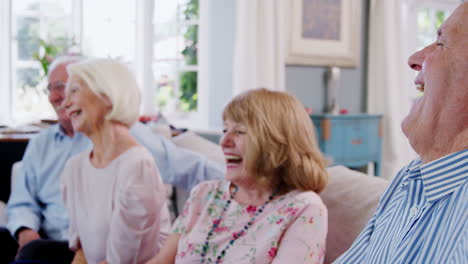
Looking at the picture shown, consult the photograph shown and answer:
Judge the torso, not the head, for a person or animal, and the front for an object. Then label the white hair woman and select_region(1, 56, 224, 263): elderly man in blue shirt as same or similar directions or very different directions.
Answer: same or similar directions

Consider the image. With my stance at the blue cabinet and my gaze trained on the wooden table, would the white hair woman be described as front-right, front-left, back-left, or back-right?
front-left

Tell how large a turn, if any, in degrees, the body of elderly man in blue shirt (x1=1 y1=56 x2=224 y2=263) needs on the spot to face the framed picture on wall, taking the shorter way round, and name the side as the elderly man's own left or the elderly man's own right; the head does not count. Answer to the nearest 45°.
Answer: approximately 180°

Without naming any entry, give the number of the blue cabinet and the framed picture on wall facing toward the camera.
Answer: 2

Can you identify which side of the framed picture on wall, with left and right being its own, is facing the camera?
front

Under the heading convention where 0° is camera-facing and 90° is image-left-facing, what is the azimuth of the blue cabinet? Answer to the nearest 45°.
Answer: approximately 0°

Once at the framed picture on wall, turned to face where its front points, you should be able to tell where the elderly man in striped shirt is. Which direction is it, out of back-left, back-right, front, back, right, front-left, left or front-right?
front

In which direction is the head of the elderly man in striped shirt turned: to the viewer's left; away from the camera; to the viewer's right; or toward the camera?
to the viewer's left

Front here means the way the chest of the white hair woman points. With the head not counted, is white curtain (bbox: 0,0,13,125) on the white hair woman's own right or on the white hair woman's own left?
on the white hair woman's own right

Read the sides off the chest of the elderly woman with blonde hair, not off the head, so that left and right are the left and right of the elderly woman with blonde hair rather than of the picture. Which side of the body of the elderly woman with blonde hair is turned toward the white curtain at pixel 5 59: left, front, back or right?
right
